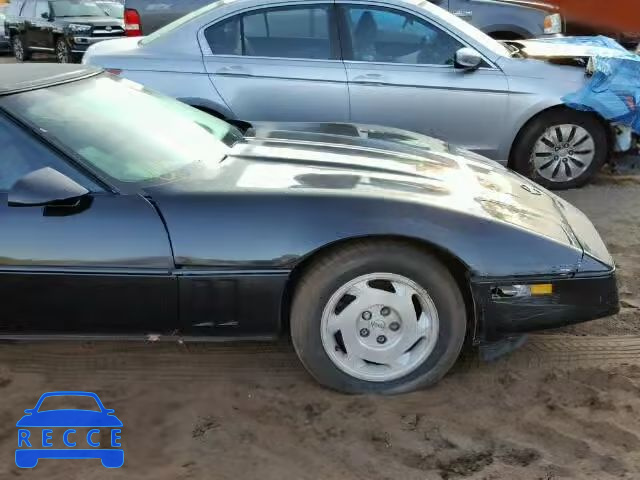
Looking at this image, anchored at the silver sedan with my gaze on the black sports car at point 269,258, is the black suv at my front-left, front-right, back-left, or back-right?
back-right

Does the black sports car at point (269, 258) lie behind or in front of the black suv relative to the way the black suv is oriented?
in front

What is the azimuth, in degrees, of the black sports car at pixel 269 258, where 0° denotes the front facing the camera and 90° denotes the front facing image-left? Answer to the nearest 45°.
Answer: approximately 270°

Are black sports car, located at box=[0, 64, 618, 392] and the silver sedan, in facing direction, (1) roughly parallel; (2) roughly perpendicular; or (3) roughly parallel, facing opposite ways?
roughly parallel

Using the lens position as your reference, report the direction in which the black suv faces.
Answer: facing the viewer and to the right of the viewer

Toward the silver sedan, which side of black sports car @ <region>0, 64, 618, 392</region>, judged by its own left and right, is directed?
left

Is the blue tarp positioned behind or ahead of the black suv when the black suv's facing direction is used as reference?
ahead

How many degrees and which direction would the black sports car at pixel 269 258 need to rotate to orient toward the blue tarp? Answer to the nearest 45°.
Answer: approximately 45° to its left

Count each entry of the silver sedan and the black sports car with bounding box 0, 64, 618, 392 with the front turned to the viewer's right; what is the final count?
2

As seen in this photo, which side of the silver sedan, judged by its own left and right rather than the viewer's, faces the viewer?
right

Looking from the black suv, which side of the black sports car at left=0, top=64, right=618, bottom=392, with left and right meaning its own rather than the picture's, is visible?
left

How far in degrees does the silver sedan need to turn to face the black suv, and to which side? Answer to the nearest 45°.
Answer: approximately 135° to its left
